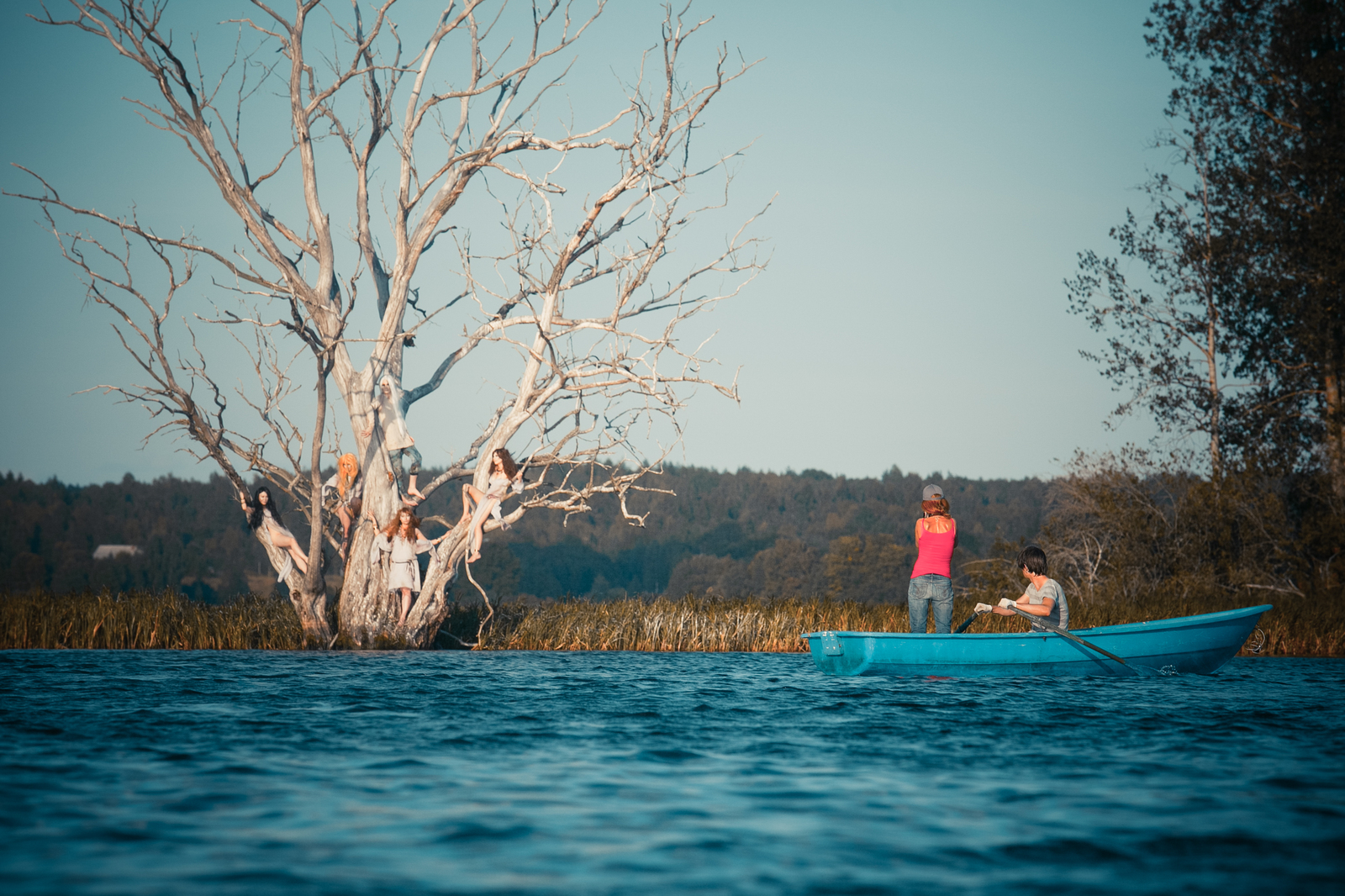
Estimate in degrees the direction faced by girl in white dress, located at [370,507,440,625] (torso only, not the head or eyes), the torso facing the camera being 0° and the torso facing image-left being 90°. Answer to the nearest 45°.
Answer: approximately 0°

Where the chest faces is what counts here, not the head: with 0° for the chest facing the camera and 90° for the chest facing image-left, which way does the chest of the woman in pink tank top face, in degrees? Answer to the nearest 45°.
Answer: approximately 180°

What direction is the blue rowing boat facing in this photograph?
to the viewer's right

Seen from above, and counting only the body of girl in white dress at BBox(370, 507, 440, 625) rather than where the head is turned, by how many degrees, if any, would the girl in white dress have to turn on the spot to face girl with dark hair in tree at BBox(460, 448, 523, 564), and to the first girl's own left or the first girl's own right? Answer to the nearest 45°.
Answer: approximately 45° to the first girl's own left

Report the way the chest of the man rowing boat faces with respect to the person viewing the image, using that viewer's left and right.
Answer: facing to the left of the viewer

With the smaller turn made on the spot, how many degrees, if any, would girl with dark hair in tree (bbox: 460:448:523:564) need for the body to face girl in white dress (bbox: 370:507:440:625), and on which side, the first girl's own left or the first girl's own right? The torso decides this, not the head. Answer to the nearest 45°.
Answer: approximately 90° to the first girl's own right

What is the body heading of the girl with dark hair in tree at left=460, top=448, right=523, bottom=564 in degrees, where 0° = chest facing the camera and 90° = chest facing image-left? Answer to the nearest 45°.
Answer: approximately 45°
